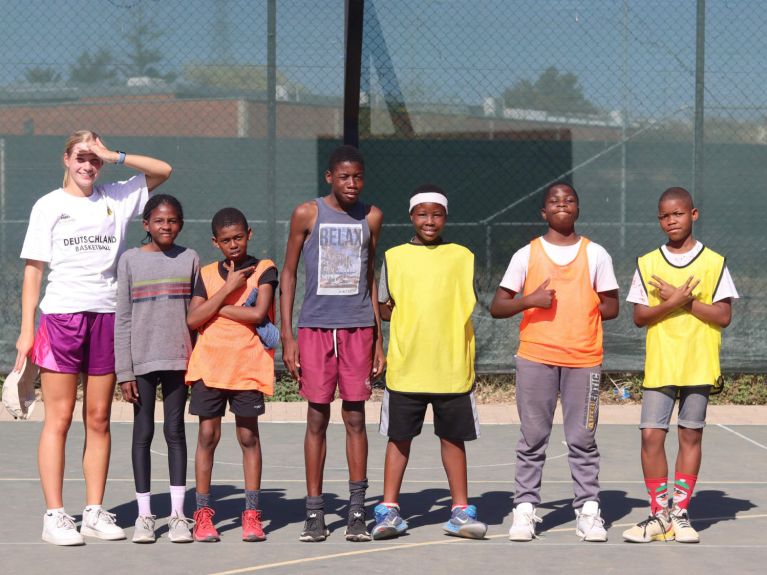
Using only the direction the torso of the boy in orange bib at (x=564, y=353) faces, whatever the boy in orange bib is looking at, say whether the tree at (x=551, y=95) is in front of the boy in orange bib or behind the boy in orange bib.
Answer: behind

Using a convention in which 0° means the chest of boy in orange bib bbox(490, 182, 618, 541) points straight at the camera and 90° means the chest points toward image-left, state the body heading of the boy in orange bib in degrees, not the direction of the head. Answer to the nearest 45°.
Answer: approximately 0°

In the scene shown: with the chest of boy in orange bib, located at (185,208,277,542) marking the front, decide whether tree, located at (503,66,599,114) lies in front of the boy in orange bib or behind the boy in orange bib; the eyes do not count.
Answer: behind

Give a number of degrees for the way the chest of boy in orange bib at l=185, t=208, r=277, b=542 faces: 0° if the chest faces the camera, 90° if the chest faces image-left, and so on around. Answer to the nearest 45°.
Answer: approximately 0°

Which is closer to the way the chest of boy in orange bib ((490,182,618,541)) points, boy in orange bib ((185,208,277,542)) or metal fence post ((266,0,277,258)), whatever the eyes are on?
the boy in orange bib

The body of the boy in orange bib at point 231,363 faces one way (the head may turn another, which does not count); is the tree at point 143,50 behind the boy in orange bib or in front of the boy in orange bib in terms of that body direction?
behind

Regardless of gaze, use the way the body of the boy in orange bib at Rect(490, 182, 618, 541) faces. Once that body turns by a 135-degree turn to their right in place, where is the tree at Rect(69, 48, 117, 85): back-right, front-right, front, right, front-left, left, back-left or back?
front

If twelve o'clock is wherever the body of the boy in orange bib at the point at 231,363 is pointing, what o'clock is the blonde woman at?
The blonde woman is roughly at 3 o'clock from the boy in orange bib.

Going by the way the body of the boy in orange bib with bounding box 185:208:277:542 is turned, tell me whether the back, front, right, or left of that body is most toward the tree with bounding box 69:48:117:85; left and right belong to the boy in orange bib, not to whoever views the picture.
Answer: back

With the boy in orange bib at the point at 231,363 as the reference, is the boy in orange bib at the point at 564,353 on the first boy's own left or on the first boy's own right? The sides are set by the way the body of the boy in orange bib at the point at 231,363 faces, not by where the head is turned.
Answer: on the first boy's own left

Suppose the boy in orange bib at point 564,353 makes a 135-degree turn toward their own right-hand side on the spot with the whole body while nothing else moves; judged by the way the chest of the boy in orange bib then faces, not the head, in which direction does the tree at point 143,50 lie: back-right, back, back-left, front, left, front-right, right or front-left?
front

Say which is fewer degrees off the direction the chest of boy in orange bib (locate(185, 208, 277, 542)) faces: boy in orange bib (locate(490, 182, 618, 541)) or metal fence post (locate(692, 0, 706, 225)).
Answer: the boy in orange bib
